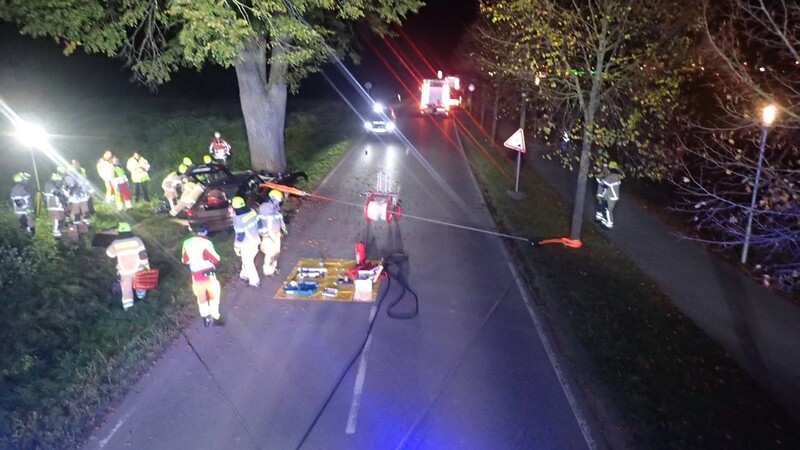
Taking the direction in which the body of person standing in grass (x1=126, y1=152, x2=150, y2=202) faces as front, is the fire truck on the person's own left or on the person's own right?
on the person's own left

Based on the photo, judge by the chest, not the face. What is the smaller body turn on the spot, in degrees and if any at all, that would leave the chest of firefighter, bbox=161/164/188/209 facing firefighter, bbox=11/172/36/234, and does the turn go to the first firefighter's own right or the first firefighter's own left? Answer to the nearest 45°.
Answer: approximately 135° to the first firefighter's own right

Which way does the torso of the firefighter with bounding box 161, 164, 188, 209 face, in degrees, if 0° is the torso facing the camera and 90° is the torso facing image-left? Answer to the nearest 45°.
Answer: approximately 270°

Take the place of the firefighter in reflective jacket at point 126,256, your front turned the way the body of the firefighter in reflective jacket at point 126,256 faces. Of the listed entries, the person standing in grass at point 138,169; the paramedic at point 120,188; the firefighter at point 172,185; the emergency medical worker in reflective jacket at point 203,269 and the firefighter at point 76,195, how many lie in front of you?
4

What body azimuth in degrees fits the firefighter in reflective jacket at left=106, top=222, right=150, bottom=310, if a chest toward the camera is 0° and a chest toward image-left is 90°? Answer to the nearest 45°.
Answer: approximately 180°

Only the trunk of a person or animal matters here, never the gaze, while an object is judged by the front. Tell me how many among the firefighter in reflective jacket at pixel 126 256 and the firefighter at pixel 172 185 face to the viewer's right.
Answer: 1

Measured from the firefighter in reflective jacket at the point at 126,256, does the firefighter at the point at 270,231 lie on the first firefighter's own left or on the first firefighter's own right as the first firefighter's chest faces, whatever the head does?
on the first firefighter's own right

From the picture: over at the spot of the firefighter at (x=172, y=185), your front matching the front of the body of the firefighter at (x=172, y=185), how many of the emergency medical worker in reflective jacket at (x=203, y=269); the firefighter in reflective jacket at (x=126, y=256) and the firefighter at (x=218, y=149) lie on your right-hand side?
2

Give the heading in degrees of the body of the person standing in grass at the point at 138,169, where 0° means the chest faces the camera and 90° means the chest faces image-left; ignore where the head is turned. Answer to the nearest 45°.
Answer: approximately 315°

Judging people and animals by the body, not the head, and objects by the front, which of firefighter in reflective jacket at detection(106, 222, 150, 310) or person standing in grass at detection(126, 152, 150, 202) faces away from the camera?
the firefighter in reflective jacket

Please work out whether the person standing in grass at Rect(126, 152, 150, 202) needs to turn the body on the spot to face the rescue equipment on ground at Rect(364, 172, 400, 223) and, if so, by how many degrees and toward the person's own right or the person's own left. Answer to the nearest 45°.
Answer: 0° — they already face it

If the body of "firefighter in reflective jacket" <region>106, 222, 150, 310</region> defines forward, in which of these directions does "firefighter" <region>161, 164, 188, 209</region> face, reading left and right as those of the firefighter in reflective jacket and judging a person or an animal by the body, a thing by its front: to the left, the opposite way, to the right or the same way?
to the right

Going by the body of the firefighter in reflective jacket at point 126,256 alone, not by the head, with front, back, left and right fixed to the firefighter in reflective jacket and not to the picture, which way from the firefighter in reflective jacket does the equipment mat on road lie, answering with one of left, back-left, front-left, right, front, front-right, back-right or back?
right

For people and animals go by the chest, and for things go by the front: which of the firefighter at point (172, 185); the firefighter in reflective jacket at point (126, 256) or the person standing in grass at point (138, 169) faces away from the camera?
the firefighter in reflective jacket
